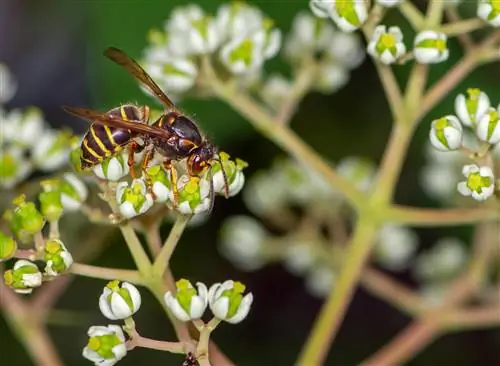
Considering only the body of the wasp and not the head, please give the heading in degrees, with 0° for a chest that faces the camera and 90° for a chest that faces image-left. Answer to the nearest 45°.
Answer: approximately 270°

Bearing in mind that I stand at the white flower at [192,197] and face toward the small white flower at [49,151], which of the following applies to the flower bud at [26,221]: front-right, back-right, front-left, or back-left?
front-left
